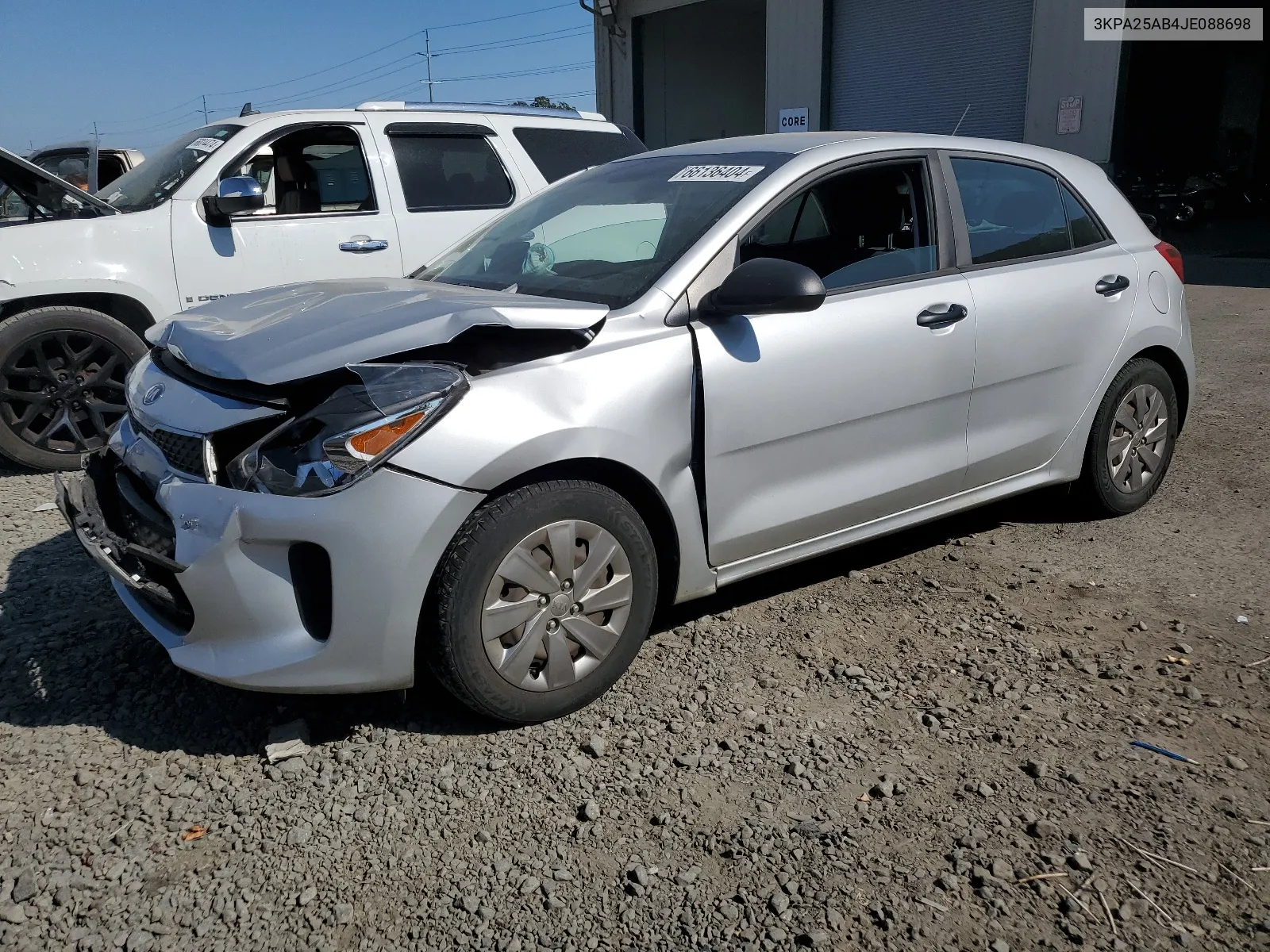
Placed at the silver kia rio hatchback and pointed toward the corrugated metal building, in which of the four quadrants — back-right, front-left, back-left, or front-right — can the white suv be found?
front-left

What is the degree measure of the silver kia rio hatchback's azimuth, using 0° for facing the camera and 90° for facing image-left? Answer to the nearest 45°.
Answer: approximately 45°

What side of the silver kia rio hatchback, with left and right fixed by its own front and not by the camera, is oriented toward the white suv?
right

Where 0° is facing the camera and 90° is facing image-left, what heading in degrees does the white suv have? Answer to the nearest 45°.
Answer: approximately 90°

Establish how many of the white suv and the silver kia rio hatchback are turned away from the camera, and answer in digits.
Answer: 0

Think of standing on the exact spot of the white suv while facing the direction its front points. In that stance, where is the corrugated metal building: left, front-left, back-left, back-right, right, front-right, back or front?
back-right

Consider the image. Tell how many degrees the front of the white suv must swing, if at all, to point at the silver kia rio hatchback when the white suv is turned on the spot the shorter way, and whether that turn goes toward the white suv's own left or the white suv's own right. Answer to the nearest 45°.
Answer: approximately 90° to the white suv's own left

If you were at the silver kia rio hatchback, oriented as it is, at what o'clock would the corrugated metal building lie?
The corrugated metal building is roughly at 5 o'clock from the silver kia rio hatchback.

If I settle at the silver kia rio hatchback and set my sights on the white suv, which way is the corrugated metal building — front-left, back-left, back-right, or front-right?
front-right
